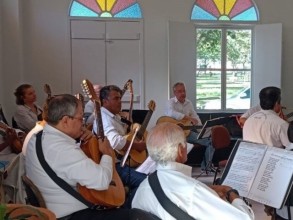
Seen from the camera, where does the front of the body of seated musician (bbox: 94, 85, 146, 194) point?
to the viewer's right

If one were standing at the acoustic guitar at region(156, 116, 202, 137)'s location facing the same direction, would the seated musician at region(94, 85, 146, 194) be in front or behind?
in front

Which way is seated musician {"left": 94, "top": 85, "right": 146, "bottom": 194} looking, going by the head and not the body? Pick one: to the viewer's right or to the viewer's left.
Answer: to the viewer's right

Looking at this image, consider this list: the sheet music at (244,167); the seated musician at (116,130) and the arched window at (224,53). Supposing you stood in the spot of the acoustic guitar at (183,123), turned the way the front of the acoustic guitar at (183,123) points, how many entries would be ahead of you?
2

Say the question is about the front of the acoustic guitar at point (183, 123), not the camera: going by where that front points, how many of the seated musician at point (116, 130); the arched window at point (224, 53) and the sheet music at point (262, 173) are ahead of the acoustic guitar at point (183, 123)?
2

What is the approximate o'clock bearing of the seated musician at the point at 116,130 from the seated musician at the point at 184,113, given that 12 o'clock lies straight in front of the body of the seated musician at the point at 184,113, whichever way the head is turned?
the seated musician at the point at 116,130 is roughly at 2 o'clock from the seated musician at the point at 184,113.

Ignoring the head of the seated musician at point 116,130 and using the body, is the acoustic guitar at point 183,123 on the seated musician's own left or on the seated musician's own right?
on the seated musician's own left

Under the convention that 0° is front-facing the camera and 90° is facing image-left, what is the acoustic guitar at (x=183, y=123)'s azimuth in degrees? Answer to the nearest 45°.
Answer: approximately 0°

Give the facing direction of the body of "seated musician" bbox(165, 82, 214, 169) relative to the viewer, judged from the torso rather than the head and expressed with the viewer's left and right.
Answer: facing the viewer and to the right of the viewer

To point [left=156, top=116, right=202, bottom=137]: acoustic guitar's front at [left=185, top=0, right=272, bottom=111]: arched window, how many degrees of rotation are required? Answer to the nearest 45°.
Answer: approximately 180°

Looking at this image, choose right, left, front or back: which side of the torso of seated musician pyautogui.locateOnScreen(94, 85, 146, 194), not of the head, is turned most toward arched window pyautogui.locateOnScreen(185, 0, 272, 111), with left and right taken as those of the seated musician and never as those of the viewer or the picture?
left

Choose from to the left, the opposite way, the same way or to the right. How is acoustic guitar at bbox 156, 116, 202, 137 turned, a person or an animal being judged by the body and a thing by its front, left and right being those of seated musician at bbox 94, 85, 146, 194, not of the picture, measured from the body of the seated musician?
to the right
